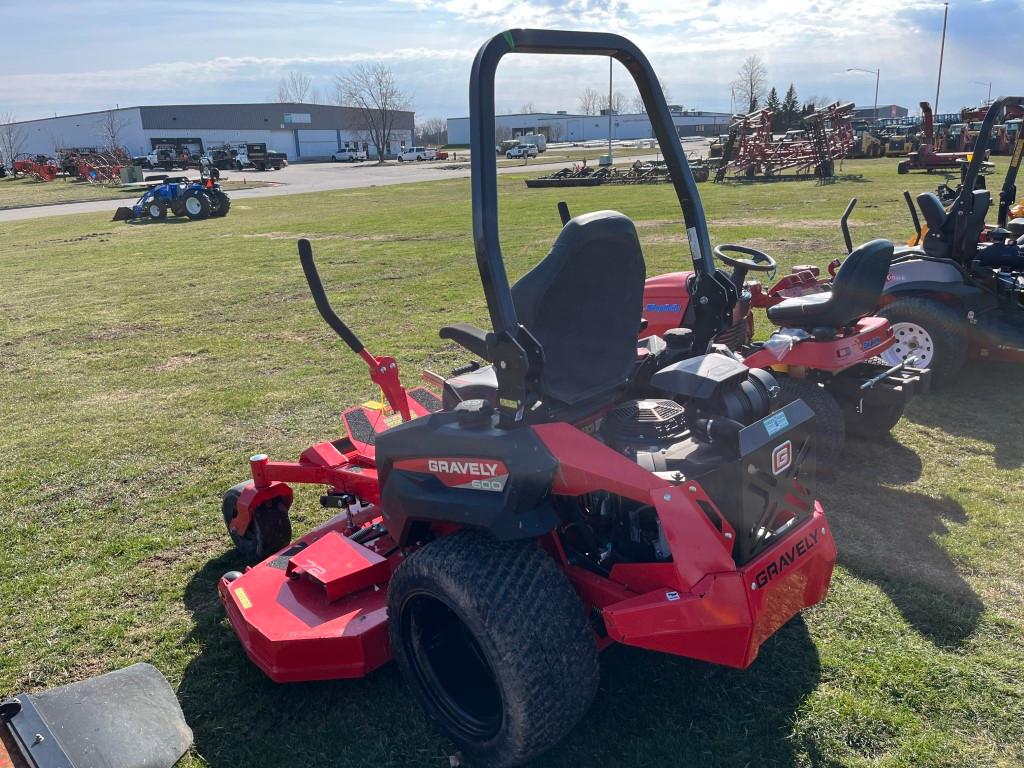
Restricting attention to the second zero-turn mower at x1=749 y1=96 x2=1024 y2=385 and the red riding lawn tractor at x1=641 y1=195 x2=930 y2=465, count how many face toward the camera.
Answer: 0

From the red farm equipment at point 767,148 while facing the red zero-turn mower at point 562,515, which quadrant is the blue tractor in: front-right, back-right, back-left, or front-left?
front-right

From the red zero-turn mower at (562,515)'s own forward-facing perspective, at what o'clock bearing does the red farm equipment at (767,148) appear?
The red farm equipment is roughly at 2 o'clock from the red zero-turn mower.

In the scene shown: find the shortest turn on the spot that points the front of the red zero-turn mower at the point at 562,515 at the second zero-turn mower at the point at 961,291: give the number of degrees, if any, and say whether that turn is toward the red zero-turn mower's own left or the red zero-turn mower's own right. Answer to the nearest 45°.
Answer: approximately 90° to the red zero-turn mower's own right

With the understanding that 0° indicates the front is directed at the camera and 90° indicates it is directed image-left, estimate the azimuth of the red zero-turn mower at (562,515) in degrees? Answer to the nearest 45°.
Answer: approximately 135°

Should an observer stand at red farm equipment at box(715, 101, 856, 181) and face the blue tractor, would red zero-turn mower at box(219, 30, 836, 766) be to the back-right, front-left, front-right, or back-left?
front-left

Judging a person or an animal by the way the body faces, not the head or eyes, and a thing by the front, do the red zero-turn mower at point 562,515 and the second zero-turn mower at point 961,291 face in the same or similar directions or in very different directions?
same or similar directions

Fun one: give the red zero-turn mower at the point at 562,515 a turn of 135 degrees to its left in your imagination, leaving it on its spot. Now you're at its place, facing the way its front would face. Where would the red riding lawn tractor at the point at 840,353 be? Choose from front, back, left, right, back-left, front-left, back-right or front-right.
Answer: back-left

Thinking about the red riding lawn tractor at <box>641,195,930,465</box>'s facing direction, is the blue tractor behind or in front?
in front

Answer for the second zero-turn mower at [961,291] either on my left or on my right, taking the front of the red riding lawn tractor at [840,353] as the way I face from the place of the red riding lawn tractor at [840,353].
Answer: on my right

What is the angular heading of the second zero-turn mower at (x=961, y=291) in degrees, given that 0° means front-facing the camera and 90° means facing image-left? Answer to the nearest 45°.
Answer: approximately 135°

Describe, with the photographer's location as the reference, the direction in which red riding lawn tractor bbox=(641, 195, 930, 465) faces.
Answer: facing away from the viewer and to the left of the viewer

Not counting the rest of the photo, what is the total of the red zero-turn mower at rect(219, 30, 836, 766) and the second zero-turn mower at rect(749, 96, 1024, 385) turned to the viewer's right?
0

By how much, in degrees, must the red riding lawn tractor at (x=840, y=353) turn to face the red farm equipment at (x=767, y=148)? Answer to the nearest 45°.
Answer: approximately 45° to its right

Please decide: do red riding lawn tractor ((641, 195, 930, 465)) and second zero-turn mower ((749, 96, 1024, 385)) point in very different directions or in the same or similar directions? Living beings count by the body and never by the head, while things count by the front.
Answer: same or similar directions
